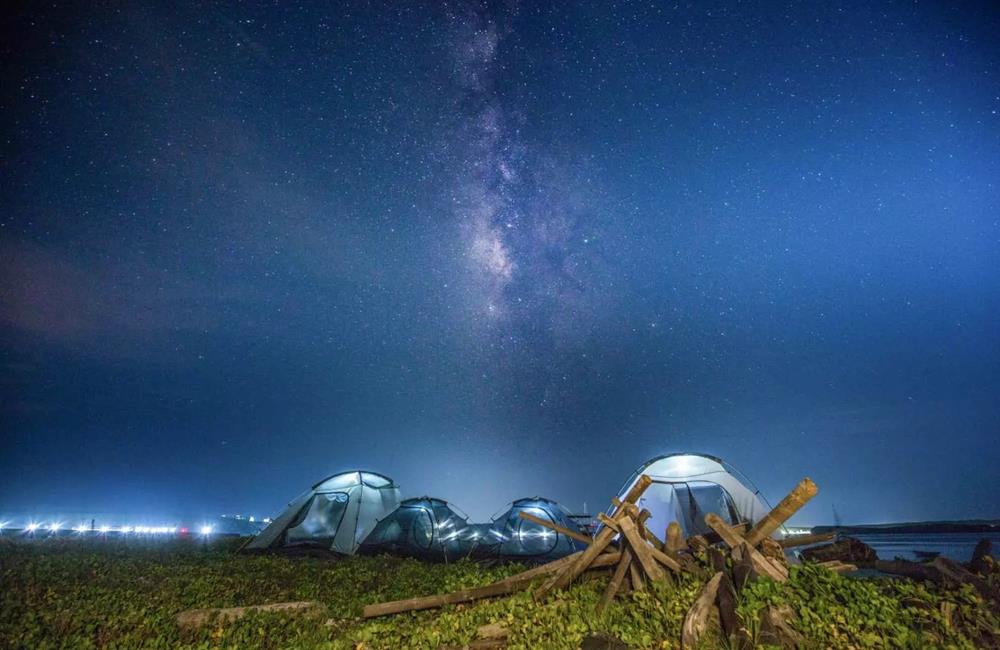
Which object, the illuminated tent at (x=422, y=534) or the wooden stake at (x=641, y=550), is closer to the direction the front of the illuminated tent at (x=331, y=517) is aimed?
the wooden stake

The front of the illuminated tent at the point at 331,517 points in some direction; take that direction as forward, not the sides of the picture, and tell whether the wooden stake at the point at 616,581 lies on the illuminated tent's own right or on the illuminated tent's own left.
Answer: on the illuminated tent's own left

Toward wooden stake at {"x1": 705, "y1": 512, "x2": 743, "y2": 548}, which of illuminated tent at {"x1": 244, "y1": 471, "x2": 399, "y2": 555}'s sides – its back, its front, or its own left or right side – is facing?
left

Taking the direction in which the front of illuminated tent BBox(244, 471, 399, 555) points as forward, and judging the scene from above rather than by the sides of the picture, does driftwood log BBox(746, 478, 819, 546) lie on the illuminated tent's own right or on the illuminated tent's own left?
on the illuminated tent's own left

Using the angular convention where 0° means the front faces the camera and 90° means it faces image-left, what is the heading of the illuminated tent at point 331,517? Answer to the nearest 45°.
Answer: approximately 45°

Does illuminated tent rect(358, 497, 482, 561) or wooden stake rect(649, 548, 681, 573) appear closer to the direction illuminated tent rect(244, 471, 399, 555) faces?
the wooden stake

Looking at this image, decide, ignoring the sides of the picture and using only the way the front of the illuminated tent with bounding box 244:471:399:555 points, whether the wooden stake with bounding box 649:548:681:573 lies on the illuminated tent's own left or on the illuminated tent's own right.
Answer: on the illuminated tent's own left

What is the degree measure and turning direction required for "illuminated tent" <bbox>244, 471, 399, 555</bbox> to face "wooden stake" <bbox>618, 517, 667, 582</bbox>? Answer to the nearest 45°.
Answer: approximately 45° to its left

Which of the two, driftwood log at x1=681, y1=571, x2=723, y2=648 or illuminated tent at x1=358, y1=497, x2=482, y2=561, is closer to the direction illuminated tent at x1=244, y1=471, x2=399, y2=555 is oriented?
the driftwood log
